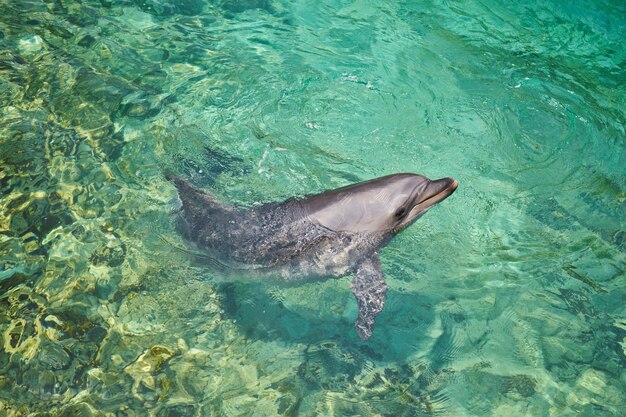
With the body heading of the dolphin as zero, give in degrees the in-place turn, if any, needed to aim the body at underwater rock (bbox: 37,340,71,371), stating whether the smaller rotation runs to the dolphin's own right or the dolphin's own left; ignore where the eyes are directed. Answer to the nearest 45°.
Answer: approximately 135° to the dolphin's own right

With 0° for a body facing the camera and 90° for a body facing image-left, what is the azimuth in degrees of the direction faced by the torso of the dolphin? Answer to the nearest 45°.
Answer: approximately 270°
